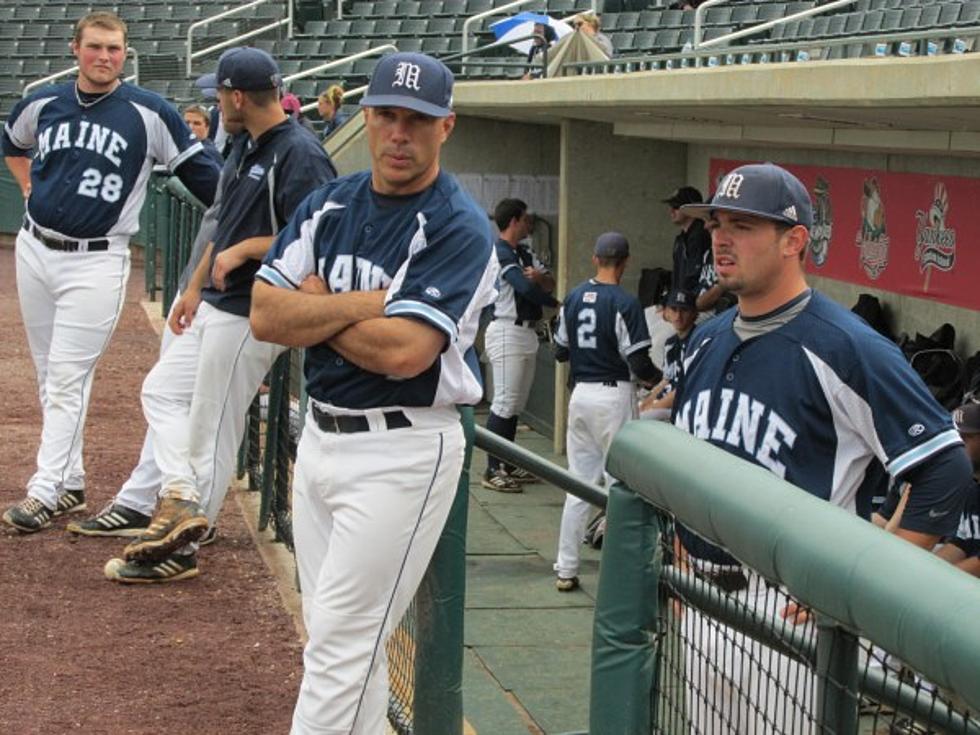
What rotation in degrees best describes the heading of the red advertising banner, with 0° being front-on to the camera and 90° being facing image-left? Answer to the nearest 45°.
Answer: approximately 45°

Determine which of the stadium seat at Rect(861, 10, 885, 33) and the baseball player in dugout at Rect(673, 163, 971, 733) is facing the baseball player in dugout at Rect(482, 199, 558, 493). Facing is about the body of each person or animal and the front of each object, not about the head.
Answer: the stadium seat

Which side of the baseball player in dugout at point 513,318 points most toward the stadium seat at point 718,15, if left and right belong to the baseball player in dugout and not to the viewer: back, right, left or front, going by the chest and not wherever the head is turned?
left

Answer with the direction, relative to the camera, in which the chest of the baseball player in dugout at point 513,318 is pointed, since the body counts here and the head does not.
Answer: to the viewer's right

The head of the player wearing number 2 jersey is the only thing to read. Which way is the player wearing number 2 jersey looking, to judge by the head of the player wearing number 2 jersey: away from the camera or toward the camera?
away from the camera
